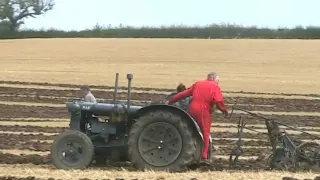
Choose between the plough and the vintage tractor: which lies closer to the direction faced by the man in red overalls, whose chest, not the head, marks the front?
the plough

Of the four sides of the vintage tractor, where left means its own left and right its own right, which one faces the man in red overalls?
back

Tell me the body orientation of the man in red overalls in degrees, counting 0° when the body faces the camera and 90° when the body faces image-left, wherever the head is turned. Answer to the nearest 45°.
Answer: approximately 225°

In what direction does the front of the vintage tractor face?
to the viewer's left

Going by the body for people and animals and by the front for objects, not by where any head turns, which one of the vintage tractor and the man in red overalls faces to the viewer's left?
the vintage tractor

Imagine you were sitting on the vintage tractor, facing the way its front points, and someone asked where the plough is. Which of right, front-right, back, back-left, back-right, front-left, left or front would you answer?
back

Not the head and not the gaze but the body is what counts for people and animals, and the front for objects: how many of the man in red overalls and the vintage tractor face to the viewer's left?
1
